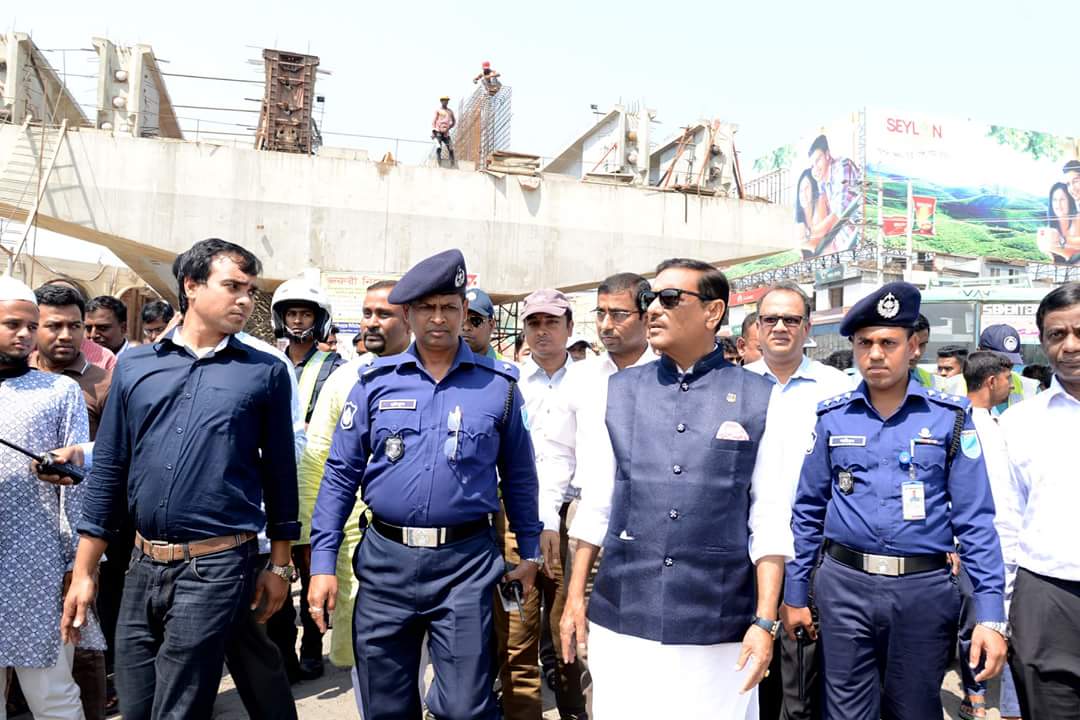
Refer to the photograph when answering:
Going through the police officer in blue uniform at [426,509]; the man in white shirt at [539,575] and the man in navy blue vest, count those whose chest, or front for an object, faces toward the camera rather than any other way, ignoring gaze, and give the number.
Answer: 3

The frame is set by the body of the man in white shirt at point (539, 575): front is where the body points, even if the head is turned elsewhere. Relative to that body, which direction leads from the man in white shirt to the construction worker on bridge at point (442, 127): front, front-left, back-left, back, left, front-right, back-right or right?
back

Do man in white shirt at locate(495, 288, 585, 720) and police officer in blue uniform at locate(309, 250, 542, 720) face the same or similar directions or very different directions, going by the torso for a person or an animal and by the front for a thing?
same or similar directions

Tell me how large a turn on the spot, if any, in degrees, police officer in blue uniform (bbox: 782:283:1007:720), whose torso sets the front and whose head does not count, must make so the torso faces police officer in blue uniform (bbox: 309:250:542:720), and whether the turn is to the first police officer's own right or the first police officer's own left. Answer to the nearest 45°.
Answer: approximately 45° to the first police officer's own right

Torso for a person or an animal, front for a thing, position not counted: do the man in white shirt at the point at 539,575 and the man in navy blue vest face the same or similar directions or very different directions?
same or similar directions

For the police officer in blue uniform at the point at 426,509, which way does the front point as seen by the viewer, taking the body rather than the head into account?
toward the camera

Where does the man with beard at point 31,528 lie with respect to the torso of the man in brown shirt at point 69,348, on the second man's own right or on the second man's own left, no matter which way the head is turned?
on the second man's own right

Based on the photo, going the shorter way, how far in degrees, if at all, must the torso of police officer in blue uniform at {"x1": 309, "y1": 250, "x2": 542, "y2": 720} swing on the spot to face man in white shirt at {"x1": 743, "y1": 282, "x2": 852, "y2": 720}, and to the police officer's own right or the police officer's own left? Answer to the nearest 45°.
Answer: approximately 135° to the police officer's own left

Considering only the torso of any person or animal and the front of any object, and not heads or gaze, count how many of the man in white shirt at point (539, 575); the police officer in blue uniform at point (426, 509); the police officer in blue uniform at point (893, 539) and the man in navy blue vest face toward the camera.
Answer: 4

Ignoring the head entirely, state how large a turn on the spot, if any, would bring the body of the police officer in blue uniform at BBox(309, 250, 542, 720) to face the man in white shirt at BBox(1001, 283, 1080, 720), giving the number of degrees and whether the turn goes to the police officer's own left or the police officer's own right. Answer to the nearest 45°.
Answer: approximately 90° to the police officer's own left

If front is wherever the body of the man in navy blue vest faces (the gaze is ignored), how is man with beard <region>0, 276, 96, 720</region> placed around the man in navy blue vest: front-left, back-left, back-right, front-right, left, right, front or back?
right

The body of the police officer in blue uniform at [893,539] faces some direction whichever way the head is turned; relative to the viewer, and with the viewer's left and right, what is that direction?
facing the viewer

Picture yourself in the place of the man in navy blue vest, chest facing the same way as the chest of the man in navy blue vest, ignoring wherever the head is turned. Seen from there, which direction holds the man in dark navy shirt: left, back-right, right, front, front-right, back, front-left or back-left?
right

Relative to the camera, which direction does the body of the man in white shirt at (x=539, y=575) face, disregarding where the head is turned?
toward the camera

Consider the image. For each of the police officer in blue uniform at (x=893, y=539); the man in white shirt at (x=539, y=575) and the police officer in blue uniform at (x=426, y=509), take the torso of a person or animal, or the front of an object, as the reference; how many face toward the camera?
3

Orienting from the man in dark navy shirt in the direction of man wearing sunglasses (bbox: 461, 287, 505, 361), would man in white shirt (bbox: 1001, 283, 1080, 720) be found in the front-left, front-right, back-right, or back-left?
front-right
